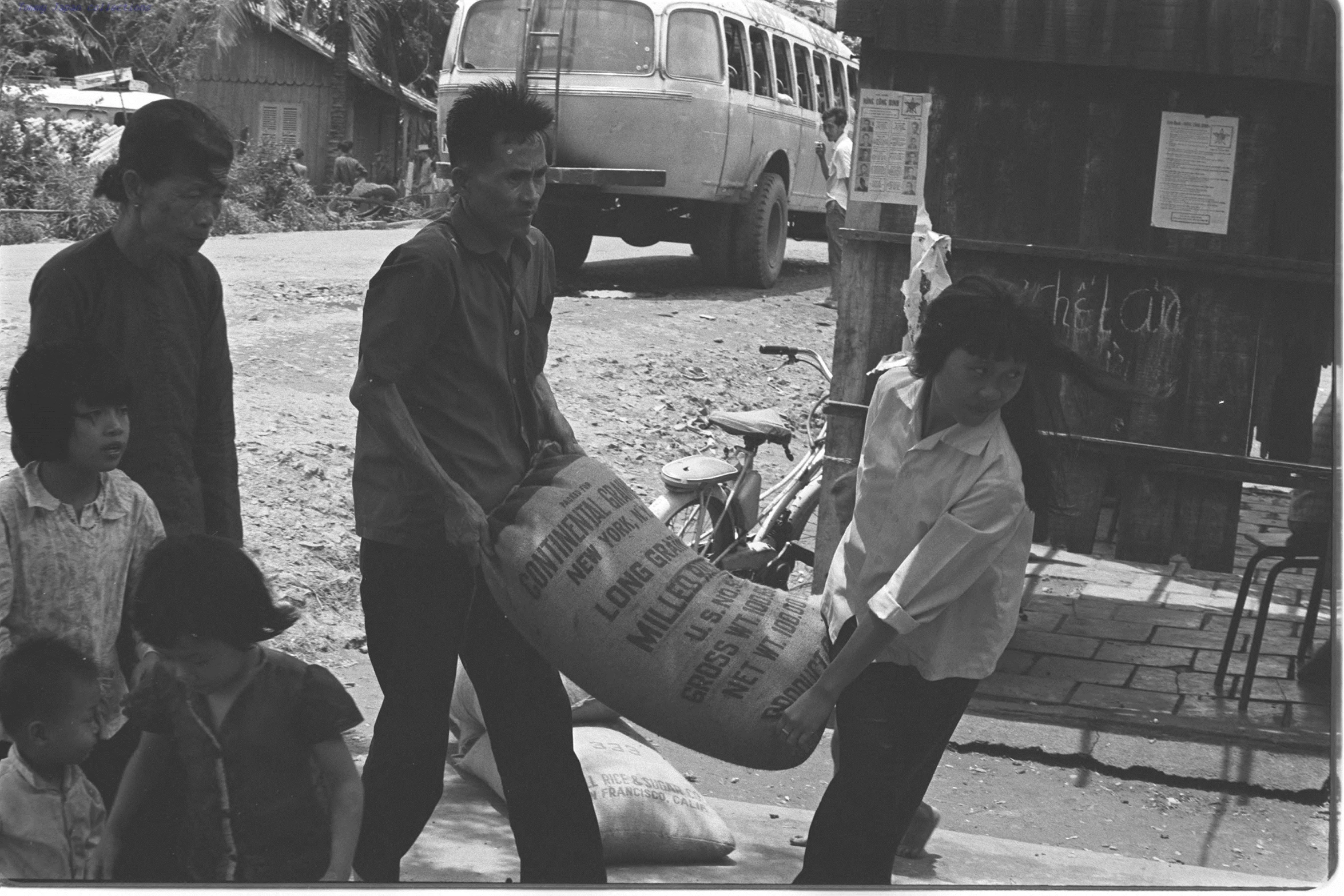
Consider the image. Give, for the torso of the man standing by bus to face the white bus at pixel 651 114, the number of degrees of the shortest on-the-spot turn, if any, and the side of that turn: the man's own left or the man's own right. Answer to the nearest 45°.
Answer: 0° — they already face it

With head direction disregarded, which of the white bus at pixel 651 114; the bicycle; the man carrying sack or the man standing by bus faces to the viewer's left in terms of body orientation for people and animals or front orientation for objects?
the man standing by bus

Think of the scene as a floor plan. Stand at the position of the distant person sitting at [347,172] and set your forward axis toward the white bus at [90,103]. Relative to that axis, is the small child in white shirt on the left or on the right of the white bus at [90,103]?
left

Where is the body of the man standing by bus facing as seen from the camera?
to the viewer's left

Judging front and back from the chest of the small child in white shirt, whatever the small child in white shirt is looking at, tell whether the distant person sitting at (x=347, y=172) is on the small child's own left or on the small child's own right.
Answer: on the small child's own left

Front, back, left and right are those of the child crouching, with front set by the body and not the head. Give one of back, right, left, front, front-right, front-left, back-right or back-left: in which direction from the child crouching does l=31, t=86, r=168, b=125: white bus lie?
back-right

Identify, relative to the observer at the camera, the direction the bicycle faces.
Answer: facing away from the viewer and to the right of the viewer

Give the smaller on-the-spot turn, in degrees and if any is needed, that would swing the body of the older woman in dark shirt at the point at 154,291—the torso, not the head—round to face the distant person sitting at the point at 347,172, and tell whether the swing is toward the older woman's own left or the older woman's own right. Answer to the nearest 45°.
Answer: approximately 135° to the older woman's own left

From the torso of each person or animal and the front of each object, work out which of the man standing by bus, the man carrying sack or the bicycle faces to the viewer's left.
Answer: the man standing by bus

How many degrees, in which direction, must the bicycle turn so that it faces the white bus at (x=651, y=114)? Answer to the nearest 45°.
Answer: approximately 45° to its left
